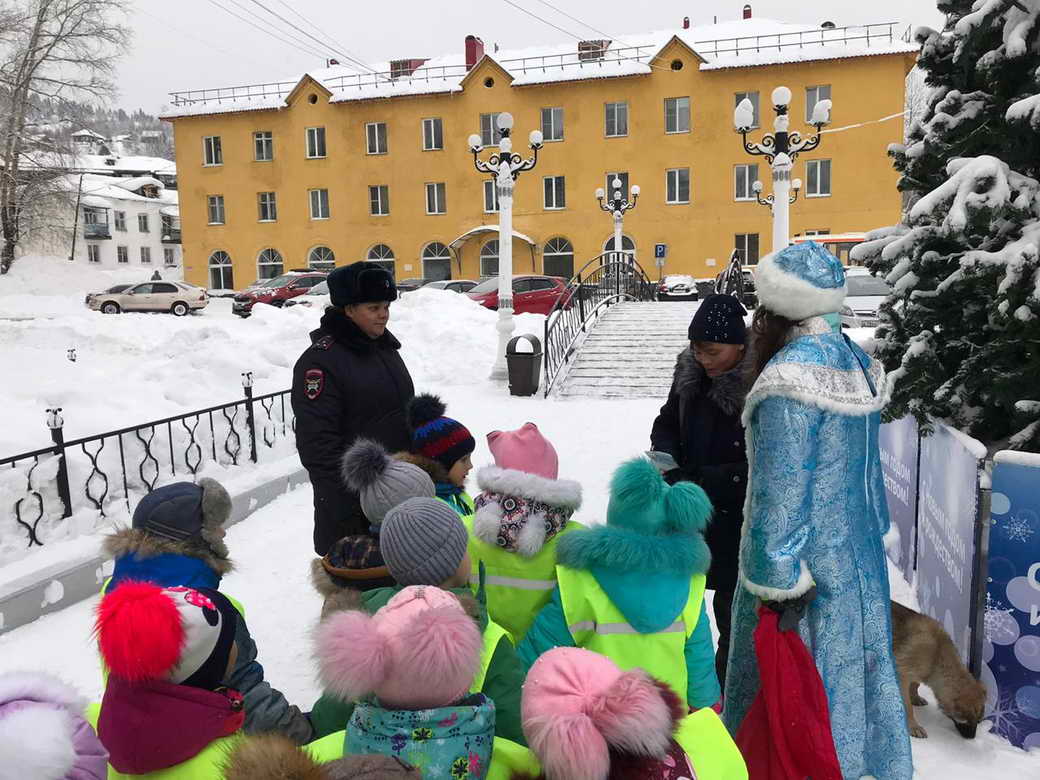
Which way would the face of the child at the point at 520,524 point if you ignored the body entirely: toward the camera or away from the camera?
away from the camera

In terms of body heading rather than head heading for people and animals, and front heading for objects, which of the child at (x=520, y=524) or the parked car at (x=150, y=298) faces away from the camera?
the child

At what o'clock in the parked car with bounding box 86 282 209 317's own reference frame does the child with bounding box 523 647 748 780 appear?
The child is roughly at 9 o'clock from the parked car.

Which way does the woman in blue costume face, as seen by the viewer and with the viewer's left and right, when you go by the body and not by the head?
facing away from the viewer and to the left of the viewer

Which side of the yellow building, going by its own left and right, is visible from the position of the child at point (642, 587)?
front

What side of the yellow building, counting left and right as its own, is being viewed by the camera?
front

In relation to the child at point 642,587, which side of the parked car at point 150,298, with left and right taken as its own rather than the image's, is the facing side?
left

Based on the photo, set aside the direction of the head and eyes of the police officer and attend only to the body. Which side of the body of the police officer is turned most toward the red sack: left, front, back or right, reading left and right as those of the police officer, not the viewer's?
front

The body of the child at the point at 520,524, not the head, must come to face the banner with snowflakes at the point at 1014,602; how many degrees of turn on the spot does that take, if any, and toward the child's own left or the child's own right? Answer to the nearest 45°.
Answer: approximately 90° to the child's own right

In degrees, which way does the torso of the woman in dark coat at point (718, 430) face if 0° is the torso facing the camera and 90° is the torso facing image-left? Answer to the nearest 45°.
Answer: approximately 45°

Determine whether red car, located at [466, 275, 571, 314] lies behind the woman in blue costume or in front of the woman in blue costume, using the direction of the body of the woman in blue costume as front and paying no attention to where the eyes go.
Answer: in front

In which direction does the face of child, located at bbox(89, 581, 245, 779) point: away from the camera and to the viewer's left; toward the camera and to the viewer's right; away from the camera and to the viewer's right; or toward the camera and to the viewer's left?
away from the camera and to the viewer's right

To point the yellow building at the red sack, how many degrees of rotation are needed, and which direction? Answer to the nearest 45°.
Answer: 0° — it already faces it
